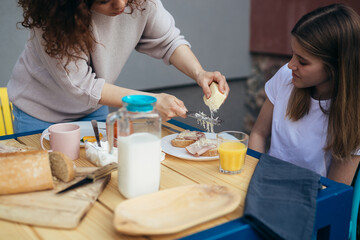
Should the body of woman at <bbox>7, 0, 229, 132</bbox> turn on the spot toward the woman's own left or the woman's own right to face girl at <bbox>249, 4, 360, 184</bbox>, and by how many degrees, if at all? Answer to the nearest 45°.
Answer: approximately 45° to the woman's own left

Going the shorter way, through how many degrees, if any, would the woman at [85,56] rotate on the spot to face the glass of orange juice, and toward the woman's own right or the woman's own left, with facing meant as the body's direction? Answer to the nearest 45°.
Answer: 0° — they already face it

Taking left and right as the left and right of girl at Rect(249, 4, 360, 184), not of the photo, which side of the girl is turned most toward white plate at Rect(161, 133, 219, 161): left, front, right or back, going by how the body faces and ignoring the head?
front

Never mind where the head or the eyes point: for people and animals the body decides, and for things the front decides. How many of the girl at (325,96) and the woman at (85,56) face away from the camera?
0

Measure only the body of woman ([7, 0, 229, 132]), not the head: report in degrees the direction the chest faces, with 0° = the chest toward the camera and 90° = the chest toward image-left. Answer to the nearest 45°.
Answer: approximately 315°

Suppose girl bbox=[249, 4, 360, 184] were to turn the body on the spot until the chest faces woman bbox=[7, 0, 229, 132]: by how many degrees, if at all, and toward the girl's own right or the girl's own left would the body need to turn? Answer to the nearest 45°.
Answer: approximately 45° to the girl's own right

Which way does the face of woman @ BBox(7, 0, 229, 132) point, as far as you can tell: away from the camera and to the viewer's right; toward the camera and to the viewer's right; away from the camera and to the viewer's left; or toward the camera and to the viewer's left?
toward the camera and to the viewer's right

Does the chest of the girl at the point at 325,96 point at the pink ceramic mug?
yes

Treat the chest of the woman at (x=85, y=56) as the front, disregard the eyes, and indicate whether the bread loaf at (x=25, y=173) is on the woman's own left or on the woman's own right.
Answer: on the woman's own right
